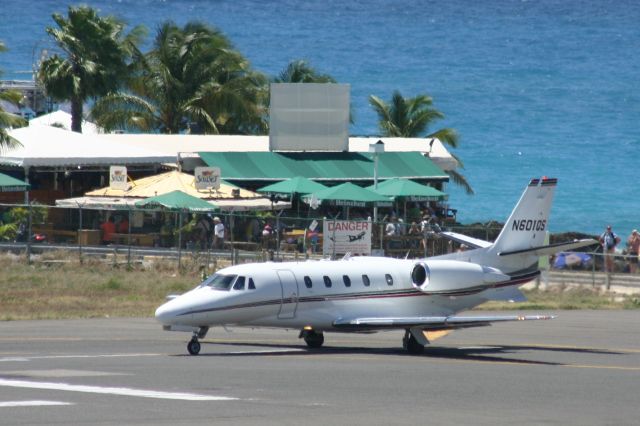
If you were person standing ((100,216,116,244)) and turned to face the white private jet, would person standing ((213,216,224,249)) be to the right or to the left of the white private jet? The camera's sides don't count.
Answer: left

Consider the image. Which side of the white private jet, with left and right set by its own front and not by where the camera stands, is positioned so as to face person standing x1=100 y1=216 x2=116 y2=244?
right

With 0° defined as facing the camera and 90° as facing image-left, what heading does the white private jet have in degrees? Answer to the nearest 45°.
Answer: approximately 45°

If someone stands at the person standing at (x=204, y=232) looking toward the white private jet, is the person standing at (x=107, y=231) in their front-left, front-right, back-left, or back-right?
back-right
